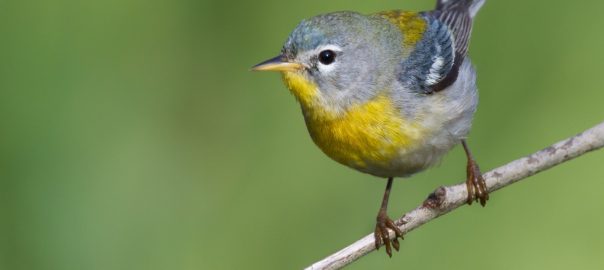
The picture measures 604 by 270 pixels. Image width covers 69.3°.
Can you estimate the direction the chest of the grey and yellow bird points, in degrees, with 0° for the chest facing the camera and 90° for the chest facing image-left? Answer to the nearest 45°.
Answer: approximately 45°
